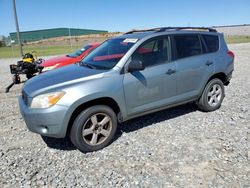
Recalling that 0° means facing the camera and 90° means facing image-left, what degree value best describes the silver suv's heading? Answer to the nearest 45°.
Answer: approximately 45°
